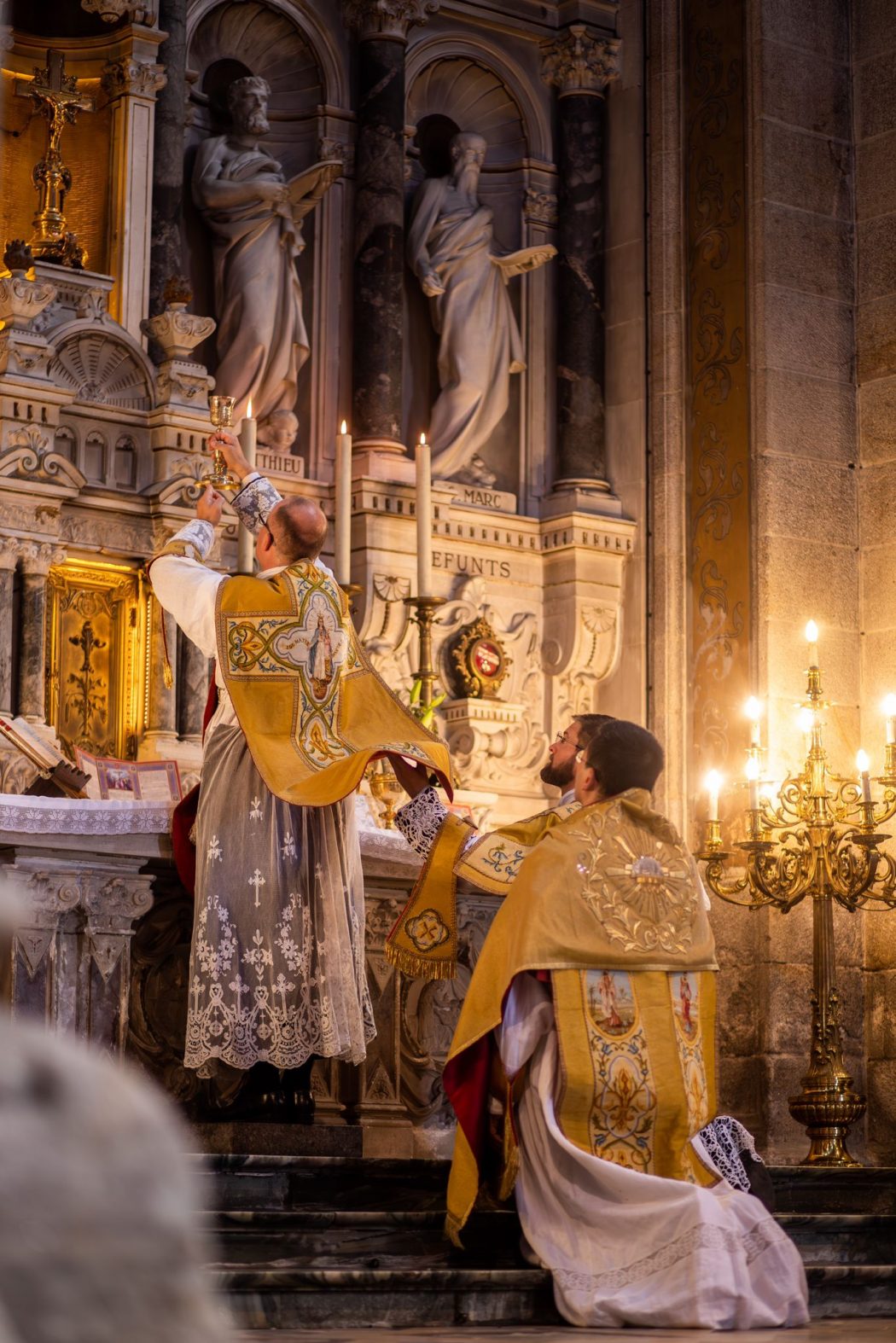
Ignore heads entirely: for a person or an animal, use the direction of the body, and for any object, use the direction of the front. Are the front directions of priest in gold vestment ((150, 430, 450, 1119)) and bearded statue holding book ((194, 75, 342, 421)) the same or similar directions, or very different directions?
very different directions

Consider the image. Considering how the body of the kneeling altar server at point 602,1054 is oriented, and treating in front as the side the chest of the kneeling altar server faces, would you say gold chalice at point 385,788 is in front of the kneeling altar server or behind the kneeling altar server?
in front

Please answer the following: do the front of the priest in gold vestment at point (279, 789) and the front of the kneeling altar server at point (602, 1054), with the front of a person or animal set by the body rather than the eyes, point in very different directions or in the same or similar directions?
same or similar directions

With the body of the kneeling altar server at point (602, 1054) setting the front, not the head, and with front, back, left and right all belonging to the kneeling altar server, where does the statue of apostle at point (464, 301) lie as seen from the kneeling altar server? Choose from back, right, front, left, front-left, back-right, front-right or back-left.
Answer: front-right

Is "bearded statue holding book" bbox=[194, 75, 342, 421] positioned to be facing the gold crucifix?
no

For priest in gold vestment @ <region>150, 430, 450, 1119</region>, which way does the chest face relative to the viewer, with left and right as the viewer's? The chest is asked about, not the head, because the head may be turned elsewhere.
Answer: facing away from the viewer and to the left of the viewer

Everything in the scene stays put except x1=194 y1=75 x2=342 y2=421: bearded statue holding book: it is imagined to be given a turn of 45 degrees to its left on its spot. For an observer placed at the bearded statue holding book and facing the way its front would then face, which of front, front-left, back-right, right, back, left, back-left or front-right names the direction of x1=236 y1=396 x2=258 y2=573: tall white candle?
right

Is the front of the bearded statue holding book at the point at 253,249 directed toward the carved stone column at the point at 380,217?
no

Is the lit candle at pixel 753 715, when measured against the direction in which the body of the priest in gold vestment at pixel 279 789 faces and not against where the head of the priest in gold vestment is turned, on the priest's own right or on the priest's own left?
on the priest's own right

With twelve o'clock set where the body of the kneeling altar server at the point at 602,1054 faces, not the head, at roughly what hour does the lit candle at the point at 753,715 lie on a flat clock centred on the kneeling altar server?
The lit candle is roughly at 2 o'clock from the kneeling altar server.

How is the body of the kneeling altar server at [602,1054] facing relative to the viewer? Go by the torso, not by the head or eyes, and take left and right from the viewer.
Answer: facing away from the viewer and to the left of the viewer

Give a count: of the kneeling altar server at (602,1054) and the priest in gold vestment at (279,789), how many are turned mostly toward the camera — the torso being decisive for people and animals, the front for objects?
0

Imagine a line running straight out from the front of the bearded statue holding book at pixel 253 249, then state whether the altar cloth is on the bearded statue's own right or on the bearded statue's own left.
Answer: on the bearded statue's own right

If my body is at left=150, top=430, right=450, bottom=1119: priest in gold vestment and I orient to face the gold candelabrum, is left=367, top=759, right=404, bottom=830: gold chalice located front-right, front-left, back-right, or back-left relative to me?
front-left

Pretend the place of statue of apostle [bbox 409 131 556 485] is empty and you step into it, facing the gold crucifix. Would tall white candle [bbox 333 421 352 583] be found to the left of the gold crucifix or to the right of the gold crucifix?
left
